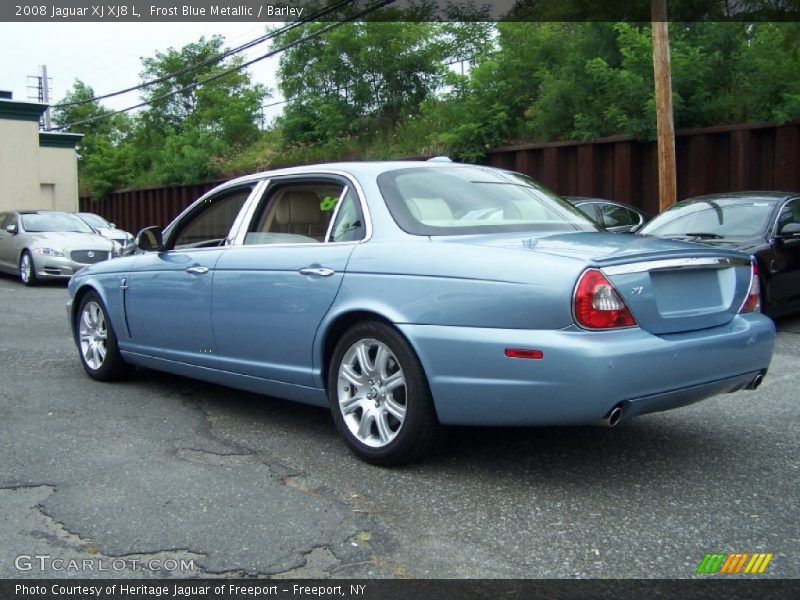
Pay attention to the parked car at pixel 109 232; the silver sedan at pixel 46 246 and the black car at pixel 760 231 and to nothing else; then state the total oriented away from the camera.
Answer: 0

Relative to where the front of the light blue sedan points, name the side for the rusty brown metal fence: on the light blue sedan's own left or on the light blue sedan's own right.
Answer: on the light blue sedan's own right

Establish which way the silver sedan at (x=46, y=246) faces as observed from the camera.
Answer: facing the viewer and to the right of the viewer

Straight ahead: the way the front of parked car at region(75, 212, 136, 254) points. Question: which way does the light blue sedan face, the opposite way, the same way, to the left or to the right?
the opposite way

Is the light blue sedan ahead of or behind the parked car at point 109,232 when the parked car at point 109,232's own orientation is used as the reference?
ahead

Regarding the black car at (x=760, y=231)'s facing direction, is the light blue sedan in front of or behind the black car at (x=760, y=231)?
in front

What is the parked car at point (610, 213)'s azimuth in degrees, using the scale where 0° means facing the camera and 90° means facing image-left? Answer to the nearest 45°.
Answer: approximately 45°

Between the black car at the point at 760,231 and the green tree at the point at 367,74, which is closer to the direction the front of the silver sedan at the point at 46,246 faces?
the black car

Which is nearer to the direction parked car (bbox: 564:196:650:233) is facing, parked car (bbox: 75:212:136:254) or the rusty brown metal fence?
the parked car
